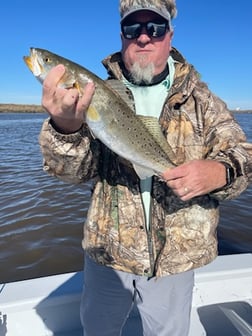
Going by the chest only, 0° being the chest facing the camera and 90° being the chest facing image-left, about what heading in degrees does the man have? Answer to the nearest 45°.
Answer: approximately 0°
